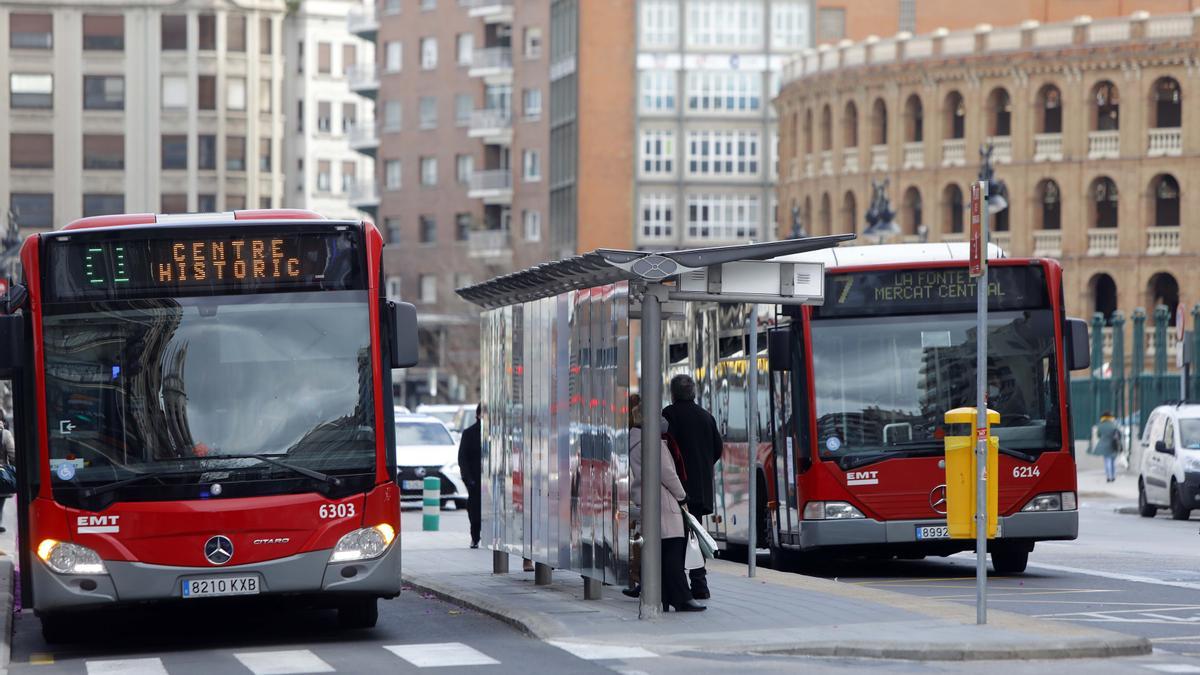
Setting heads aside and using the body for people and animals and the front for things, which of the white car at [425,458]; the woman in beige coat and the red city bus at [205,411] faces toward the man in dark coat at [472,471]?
the white car

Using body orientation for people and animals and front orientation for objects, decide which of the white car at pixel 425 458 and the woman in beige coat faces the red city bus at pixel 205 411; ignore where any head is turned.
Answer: the white car

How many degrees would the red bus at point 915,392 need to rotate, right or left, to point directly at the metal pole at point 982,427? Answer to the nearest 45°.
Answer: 0° — it already faces it

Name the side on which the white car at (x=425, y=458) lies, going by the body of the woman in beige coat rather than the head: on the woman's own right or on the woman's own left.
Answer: on the woman's own left

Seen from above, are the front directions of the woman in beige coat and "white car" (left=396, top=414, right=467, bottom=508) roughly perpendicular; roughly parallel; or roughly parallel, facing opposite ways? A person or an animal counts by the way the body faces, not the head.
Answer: roughly perpendicular

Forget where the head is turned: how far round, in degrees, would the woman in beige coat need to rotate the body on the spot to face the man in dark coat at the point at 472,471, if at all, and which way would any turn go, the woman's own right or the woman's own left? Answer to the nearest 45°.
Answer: approximately 90° to the woman's own left

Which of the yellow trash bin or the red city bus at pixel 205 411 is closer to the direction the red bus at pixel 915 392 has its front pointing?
the yellow trash bin

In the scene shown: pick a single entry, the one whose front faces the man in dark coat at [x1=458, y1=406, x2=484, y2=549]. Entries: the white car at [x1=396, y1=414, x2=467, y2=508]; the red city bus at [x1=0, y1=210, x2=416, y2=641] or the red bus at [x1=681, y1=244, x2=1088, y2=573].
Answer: the white car

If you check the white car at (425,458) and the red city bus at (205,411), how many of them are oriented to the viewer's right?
0

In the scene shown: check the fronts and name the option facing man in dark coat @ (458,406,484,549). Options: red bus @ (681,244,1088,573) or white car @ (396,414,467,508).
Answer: the white car

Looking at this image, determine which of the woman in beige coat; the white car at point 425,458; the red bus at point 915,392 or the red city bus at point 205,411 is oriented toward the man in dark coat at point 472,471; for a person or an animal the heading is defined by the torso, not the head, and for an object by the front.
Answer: the white car

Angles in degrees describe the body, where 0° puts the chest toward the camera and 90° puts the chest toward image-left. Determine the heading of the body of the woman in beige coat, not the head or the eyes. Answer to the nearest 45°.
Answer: approximately 270°

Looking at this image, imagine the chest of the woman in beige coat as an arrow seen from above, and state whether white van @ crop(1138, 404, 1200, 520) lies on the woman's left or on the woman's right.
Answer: on the woman's left
